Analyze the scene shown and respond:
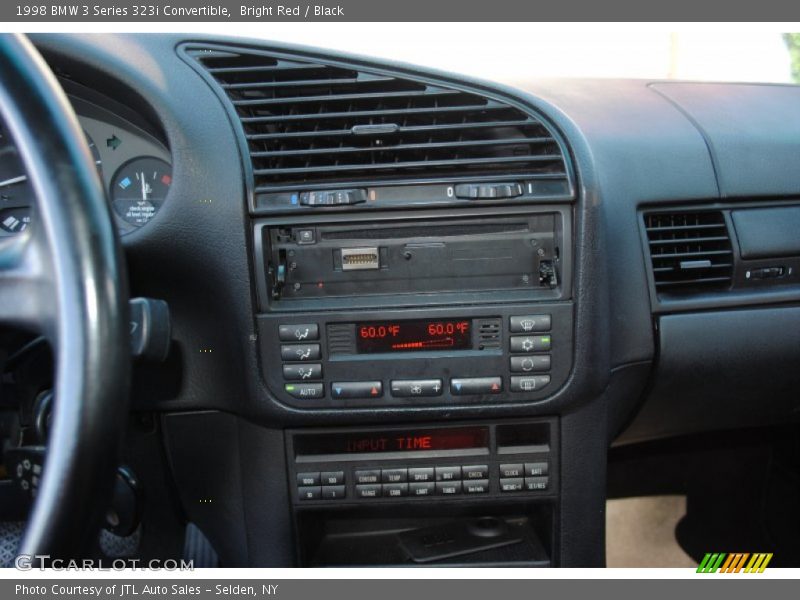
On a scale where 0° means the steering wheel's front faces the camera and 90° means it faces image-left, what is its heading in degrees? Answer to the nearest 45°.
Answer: approximately 0°

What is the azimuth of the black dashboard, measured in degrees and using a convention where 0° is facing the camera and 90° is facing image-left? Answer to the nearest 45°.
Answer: approximately 0°

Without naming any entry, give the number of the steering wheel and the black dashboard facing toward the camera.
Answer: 2
